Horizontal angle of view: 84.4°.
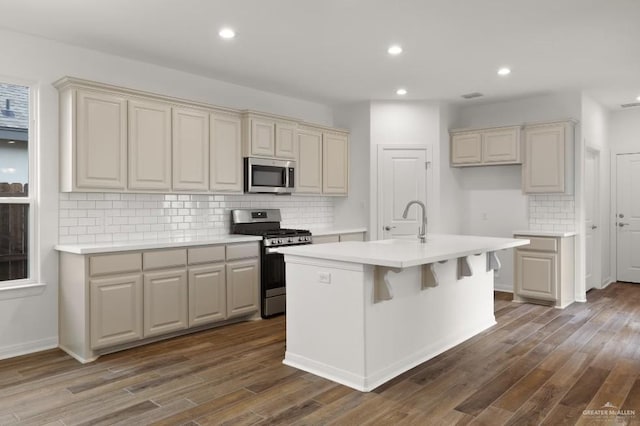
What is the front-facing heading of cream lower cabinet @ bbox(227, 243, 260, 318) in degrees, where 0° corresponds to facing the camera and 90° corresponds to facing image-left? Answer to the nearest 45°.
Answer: approximately 315°

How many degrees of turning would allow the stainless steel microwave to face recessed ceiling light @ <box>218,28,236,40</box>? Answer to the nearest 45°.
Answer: approximately 45° to its right

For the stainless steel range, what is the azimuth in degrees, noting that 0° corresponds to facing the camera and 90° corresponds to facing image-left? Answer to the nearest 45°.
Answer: approximately 315°

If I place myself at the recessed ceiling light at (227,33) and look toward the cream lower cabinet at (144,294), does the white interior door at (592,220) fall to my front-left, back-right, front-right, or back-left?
back-right

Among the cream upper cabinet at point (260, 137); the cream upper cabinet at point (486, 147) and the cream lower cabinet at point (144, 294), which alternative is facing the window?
the cream upper cabinet at point (486, 147)
